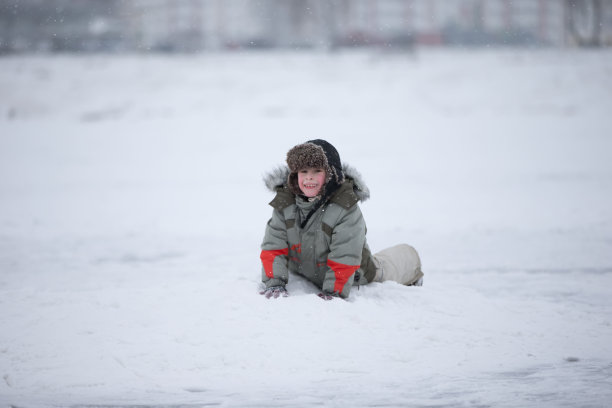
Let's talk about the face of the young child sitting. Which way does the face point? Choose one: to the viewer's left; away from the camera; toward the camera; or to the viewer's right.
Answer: toward the camera

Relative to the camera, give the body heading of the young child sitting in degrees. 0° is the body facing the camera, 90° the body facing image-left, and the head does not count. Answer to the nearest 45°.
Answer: approximately 45°
